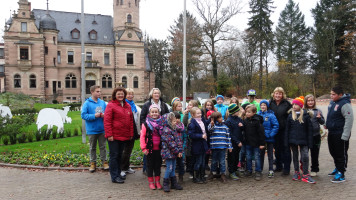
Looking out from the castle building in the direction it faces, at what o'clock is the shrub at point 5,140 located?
The shrub is roughly at 12 o'clock from the castle building.

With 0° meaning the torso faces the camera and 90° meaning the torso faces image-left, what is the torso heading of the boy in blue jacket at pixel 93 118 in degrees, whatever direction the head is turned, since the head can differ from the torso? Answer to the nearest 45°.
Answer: approximately 315°

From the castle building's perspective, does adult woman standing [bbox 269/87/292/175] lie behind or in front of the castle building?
in front

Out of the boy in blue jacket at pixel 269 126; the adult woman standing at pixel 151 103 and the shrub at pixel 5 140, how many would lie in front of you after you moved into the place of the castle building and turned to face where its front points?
3

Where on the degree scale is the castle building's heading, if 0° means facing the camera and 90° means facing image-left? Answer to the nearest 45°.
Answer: approximately 0°

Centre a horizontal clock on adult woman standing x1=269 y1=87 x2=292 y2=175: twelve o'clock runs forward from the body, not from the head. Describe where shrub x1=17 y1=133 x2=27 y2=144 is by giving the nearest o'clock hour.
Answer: The shrub is roughly at 3 o'clock from the adult woman standing.

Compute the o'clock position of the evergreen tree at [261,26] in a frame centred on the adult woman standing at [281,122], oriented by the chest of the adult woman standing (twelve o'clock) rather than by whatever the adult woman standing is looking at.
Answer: The evergreen tree is roughly at 6 o'clock from the adult woman standing.

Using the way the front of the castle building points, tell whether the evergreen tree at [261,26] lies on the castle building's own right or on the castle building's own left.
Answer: on the castle building's own left

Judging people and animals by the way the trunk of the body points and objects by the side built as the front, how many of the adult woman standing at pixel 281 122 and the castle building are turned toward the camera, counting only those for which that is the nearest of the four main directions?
2

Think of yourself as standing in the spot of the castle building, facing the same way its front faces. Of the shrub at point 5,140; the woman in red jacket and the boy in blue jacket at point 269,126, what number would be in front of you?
3

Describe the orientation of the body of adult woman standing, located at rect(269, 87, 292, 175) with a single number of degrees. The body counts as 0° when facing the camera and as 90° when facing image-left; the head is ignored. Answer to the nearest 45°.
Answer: approximately 0°

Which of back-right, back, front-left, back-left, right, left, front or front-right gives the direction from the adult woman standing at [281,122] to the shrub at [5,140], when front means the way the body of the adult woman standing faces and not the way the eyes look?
right

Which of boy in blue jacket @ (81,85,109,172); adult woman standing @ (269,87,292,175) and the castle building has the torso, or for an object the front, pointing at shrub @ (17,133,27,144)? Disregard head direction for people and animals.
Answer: the castle building
